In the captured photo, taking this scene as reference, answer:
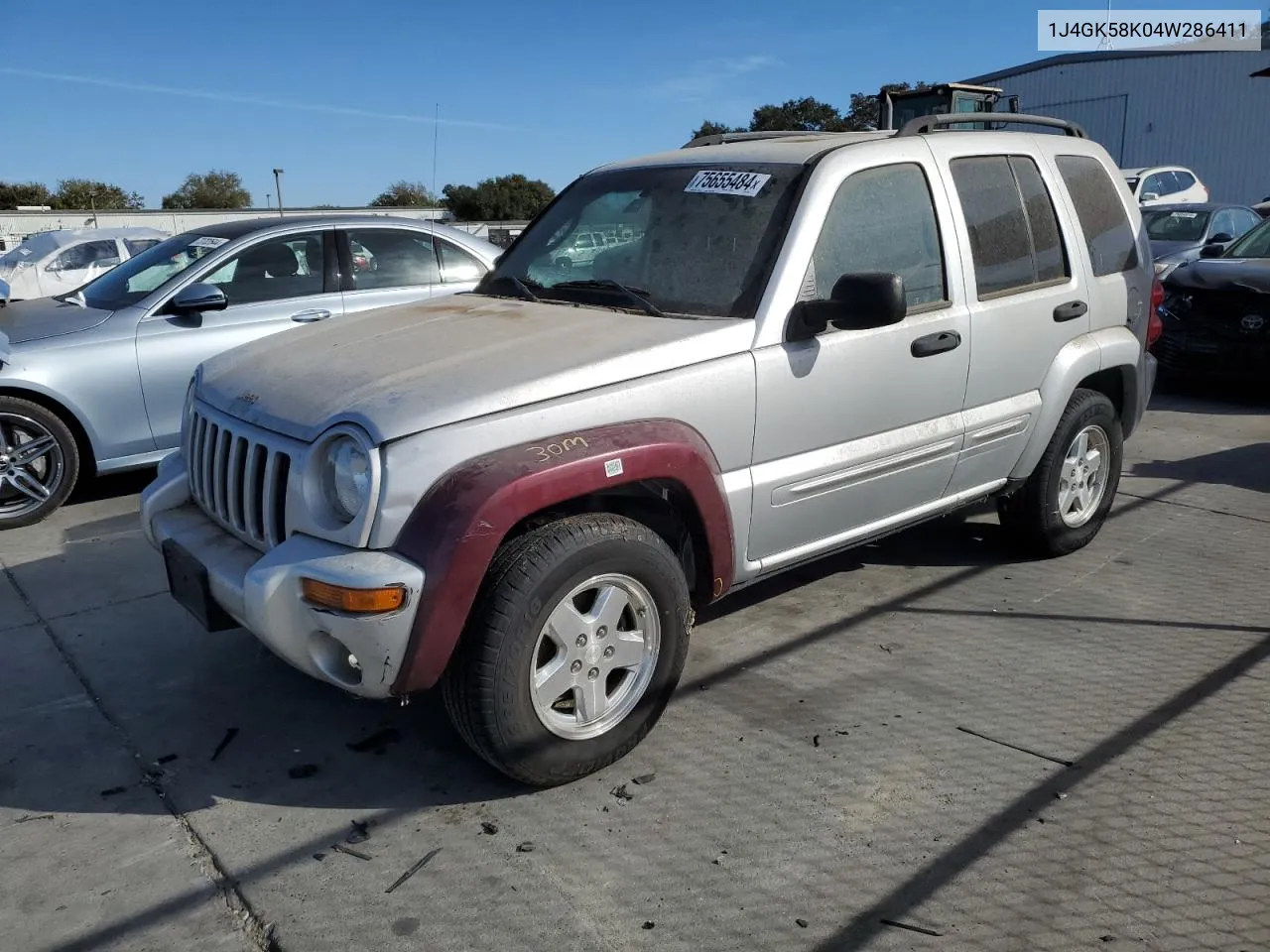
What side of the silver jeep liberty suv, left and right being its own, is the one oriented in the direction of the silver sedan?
right

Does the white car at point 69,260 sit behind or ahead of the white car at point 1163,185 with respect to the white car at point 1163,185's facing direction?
ahead

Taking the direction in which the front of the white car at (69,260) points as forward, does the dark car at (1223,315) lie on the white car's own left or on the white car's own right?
on the white car's own left

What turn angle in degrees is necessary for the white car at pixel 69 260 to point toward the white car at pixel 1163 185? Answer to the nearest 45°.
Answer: approximately 135° to its left

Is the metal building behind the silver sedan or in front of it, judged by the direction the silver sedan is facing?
behind

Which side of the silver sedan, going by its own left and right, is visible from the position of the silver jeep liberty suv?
left

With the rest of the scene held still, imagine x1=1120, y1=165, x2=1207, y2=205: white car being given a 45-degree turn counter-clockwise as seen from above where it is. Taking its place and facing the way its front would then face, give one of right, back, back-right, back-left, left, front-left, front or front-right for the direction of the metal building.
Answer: back

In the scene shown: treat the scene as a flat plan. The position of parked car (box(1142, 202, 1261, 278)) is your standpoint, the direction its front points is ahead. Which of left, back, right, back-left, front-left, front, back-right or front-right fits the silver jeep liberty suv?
front-left

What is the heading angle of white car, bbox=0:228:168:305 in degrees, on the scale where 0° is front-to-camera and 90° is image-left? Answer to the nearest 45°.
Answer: approximately 45°

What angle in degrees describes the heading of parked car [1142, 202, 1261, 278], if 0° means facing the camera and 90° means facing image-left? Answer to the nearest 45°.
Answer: approximately 45°

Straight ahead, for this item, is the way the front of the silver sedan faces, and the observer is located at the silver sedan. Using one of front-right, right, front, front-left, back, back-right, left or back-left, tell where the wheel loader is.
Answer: back

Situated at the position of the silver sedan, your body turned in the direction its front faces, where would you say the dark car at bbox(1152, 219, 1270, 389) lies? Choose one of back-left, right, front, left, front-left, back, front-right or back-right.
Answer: back-left

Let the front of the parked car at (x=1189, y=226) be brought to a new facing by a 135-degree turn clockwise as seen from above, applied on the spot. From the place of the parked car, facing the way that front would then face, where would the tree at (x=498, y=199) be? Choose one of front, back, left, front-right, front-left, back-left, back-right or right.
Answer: front-left

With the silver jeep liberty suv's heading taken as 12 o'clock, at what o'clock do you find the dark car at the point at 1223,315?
The dark car is roughly at 6 o'clock from the silver jeep liberty suv.
